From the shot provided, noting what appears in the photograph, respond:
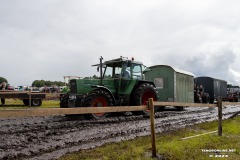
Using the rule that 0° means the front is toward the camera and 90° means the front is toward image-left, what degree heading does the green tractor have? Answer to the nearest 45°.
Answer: approximately 45°

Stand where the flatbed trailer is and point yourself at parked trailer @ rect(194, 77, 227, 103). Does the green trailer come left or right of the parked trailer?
right

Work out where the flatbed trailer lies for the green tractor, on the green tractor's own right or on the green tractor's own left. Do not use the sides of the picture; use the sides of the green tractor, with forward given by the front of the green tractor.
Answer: on the green tractor's own right

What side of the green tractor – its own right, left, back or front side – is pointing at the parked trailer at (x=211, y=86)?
back

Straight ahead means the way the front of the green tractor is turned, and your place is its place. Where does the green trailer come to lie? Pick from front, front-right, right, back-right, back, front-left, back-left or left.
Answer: back

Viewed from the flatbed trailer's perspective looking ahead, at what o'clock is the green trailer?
The green trailer is roughly at 7 o'clock from the flatbed trailer.

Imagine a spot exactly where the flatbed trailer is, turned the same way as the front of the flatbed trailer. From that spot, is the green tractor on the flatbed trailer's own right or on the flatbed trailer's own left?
on the flatbed trailer's own left

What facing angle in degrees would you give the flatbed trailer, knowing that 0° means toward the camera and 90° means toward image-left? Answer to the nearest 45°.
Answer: approximately 90°
